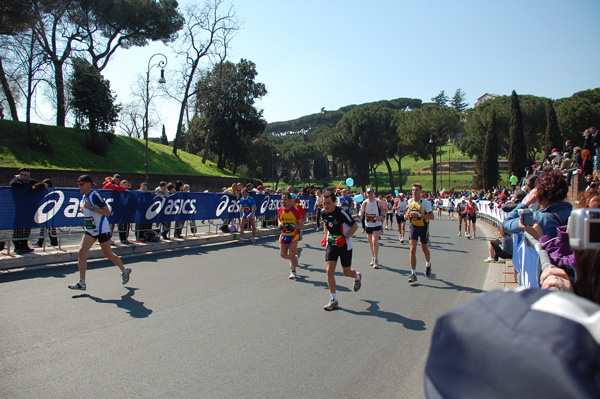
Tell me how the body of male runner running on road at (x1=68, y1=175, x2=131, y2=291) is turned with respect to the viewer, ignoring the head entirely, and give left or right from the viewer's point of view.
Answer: facing to the left of the viewer

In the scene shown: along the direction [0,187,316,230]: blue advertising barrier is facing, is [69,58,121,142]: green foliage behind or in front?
behind

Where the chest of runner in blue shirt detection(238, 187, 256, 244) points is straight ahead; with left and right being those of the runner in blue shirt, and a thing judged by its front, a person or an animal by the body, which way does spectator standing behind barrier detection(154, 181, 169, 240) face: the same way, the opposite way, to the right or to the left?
to the left

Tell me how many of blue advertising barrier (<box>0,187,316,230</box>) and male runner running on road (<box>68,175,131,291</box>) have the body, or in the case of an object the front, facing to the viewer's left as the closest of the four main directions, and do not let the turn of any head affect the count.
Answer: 1

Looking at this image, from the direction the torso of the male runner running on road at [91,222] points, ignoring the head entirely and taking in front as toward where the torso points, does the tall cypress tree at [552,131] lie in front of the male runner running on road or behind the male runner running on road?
behind

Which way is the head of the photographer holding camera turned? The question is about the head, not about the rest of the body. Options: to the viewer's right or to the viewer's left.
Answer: to the viewer's left

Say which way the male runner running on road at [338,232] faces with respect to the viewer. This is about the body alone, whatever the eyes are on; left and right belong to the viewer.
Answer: facing the viewer and to the left of the viewer

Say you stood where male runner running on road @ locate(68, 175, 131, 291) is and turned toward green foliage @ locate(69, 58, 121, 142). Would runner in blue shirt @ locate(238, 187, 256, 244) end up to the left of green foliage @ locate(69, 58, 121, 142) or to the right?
right

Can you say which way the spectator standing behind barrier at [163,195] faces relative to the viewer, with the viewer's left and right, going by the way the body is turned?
facing the viewer and to the right of the viewer

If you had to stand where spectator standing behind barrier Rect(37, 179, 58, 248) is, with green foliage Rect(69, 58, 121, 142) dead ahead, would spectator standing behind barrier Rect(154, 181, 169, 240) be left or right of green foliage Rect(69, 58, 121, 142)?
right

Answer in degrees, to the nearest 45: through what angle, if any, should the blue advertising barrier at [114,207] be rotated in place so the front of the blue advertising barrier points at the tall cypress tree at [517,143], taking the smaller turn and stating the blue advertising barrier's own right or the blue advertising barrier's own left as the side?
approximately 90° to the blue advertising barrier's own left

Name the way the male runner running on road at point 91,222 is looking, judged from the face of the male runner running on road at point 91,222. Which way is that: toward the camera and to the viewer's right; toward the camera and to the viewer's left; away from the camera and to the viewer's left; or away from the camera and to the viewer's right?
toward the camera and to the viewer's left

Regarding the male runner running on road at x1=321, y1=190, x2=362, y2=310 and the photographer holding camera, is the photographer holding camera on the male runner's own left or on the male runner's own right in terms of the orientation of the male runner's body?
on the male runner's own left

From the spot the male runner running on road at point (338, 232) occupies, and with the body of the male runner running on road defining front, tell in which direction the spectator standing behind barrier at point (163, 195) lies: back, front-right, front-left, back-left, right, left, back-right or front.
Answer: right
